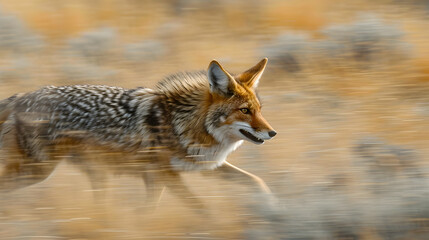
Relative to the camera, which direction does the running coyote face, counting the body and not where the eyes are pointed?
to the viewer's right

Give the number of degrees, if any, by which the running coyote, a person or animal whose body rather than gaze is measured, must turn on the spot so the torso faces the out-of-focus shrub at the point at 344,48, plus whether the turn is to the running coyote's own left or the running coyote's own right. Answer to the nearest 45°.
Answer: approximately 45° to the running coyote's own left

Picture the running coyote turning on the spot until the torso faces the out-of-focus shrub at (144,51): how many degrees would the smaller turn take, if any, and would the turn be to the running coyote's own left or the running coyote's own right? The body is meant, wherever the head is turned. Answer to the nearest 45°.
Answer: approximately 90° to the running coyote's own left

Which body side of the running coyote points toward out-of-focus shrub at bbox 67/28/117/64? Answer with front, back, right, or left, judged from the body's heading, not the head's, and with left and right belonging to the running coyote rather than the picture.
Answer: left

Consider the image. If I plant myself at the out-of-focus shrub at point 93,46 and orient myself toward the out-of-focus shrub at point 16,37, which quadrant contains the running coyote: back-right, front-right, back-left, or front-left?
back-left

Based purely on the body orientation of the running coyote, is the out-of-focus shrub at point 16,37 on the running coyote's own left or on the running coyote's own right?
on the running coyote's own left
